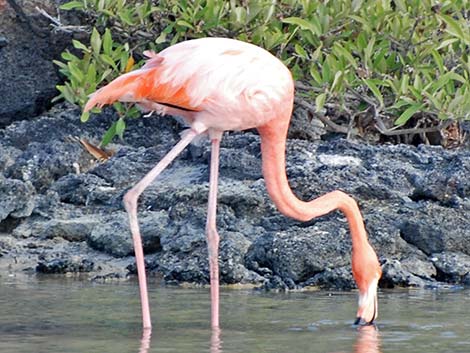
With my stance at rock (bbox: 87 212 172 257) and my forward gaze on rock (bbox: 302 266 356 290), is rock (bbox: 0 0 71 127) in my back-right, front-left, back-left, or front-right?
back-left

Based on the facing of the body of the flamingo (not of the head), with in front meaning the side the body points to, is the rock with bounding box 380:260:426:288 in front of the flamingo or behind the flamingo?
in front

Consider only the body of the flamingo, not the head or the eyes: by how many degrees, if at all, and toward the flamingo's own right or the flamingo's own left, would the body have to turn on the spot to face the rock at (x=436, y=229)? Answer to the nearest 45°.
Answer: approximately 45° to the flamingo's own left

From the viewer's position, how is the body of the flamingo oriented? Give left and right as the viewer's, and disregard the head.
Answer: facing to the right of the viewer

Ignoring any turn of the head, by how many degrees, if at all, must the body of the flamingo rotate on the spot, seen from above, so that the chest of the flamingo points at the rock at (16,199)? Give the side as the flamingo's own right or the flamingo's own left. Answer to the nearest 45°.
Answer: approximately 135° to the flamingo's own left
